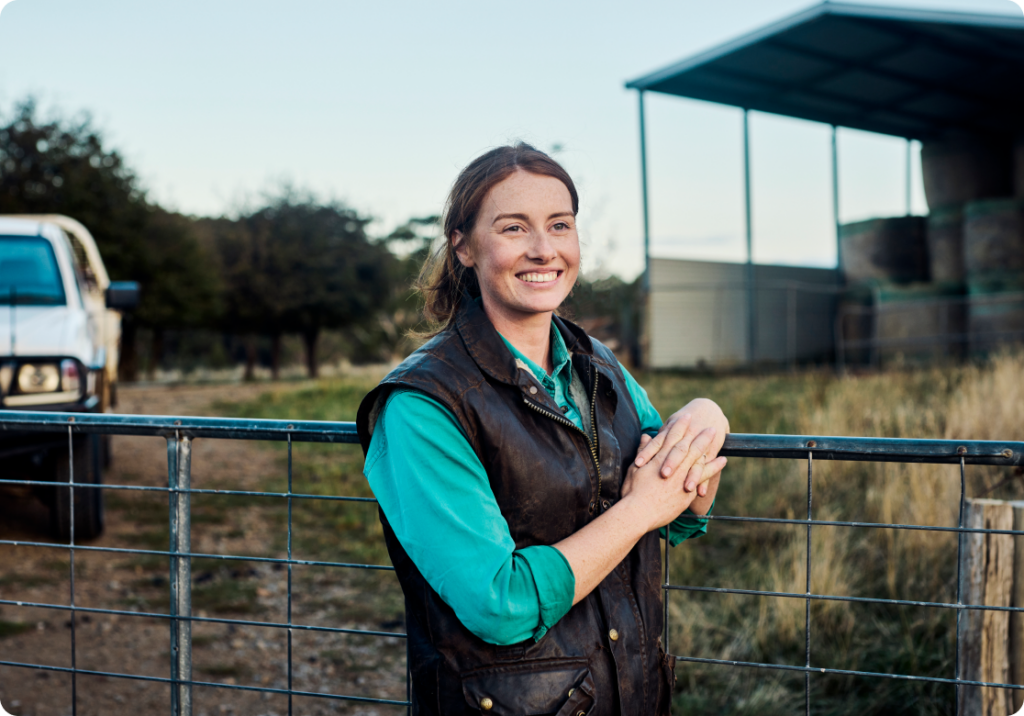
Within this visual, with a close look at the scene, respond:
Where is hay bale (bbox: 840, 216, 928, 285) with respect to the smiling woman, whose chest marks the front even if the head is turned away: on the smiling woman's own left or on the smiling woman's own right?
on the smiling woman's own left

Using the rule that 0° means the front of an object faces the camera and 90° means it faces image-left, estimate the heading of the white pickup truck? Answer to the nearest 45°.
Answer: approximately 0°

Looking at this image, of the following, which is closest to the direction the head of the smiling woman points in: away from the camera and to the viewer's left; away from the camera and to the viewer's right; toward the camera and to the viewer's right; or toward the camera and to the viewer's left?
toward the camera and to the viewer's right

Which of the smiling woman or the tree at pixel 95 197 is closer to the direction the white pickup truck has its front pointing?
the smiling woman

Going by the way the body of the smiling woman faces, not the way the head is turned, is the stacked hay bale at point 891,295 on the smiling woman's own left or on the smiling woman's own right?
on the smiling woman's own left

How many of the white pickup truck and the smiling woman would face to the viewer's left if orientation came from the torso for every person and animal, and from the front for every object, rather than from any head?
0

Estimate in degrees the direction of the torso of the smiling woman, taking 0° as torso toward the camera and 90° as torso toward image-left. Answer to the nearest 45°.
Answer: approximately 315°
